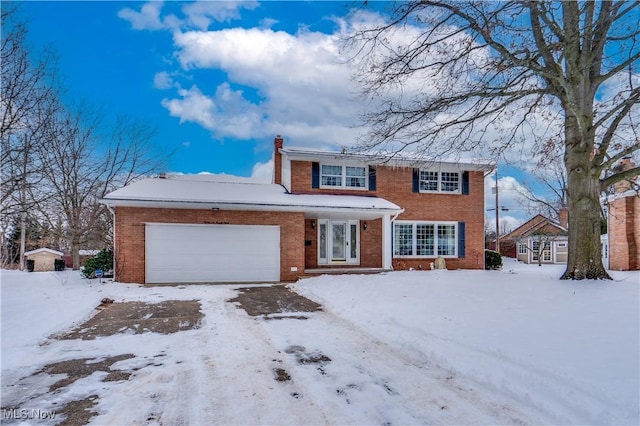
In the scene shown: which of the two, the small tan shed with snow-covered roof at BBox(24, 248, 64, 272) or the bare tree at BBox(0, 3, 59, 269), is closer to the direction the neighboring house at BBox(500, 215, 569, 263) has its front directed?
the bare tree

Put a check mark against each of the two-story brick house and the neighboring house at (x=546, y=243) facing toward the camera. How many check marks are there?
2

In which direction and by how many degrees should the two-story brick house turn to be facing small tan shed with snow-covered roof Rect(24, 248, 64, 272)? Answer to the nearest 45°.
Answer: approximately 135° to its right

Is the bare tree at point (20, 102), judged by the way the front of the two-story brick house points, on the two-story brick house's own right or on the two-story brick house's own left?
on the two-story brick house's own right

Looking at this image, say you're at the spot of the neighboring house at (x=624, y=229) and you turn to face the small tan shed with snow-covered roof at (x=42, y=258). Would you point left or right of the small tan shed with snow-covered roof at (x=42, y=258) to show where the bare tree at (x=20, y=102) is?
left

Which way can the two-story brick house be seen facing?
toward the camera

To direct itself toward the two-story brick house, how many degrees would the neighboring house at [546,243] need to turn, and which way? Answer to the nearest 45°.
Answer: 0° — it already faces it

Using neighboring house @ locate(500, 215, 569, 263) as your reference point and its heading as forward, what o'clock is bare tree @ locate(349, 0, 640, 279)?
The bare tree is roughly at 12 o'clock from the neighboring house.

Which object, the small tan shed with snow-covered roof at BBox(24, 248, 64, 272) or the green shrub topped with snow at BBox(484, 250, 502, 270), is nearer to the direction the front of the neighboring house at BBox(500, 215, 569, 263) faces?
the green shrub topped with snow

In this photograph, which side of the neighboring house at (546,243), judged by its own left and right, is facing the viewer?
front

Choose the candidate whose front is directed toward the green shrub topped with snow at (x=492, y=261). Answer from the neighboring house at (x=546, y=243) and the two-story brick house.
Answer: the neighboring house

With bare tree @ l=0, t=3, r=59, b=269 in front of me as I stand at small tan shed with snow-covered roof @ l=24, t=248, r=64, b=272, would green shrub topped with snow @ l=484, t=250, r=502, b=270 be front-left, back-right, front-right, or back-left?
front-left
